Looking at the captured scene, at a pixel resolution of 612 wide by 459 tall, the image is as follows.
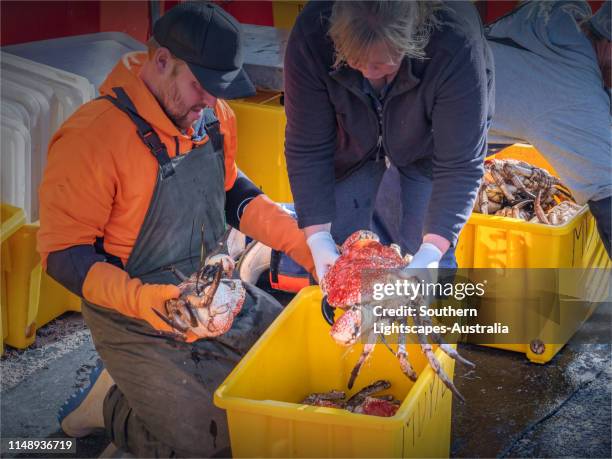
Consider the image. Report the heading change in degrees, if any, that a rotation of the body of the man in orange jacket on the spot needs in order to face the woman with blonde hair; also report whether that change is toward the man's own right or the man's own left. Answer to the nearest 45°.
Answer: approximately 45° to the man's own left

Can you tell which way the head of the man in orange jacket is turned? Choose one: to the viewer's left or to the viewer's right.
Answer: to the viewer's right

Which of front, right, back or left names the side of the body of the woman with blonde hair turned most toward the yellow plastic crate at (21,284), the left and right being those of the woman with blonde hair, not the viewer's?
right

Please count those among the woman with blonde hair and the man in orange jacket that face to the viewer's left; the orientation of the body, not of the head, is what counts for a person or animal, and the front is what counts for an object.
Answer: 0

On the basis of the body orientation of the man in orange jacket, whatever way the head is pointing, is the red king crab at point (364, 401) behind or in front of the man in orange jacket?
in front

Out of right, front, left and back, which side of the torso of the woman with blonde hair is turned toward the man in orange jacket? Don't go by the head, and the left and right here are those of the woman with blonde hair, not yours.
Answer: right

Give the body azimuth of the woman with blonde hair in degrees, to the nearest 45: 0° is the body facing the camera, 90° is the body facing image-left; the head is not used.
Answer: approximately 0°

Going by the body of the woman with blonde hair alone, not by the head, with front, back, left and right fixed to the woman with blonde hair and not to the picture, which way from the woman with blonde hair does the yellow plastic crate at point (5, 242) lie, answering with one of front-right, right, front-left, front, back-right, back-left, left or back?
right

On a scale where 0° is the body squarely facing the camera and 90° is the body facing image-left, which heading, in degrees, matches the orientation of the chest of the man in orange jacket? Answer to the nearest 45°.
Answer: approximately 315°

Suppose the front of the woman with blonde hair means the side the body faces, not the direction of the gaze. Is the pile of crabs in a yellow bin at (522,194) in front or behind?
behind
